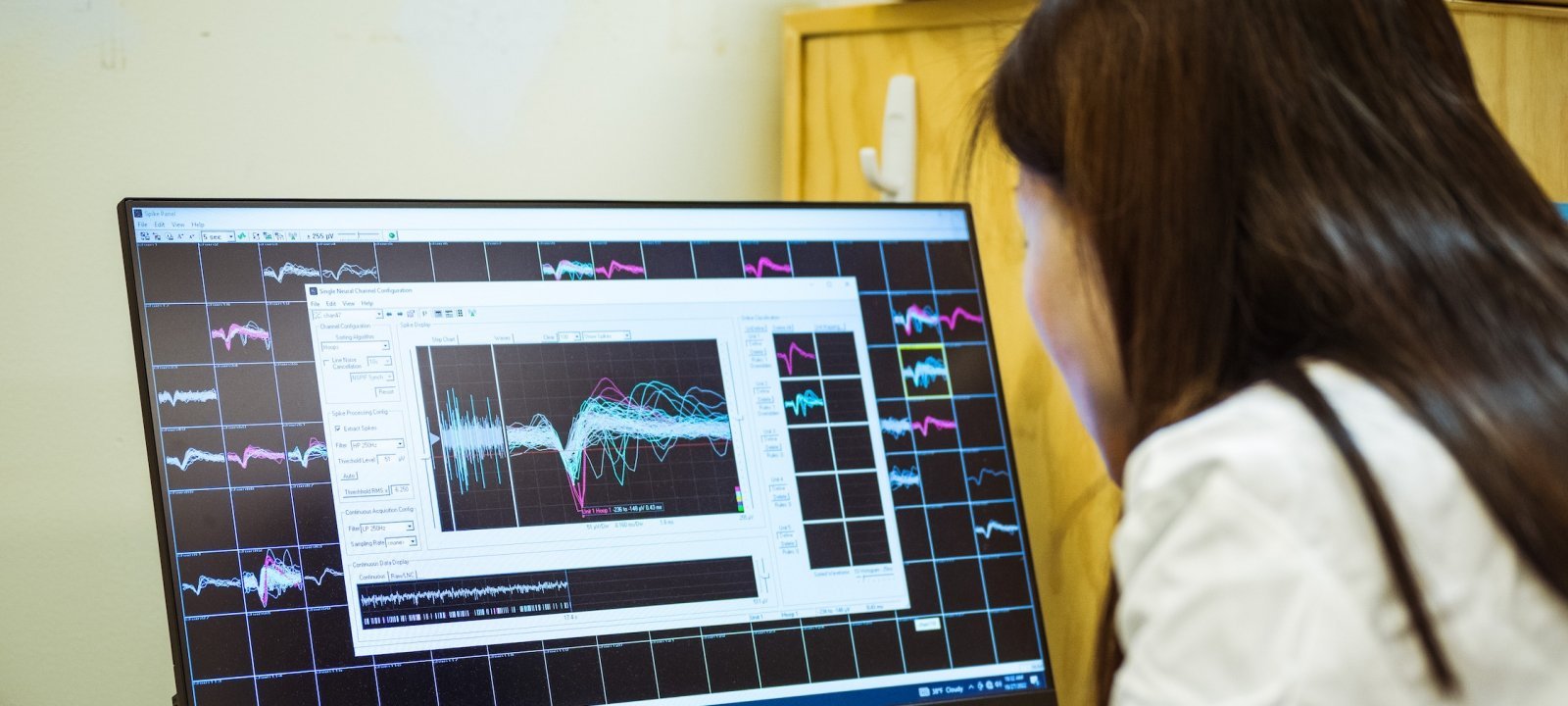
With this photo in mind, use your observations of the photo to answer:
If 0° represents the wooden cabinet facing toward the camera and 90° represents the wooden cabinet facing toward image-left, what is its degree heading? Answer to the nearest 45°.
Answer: approximately 0°

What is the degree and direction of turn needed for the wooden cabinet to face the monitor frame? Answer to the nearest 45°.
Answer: approximately 45° to its right

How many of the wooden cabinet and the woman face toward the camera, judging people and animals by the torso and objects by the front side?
1

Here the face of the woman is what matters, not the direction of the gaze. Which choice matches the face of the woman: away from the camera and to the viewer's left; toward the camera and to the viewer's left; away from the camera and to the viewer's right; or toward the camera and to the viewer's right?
away from the camera and to the viewer's left

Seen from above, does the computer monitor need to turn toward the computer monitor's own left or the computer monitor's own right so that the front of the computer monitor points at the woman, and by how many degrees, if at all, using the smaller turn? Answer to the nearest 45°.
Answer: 0° — it already faces them

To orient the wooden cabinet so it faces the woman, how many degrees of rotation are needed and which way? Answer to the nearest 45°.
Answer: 0° — it already faces them

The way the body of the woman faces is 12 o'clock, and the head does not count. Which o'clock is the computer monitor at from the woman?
The computer monitor is roughly at 11 o'clock from the woman.

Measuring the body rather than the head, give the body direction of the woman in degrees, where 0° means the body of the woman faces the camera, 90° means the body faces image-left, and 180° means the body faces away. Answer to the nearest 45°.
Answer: approximately 135°

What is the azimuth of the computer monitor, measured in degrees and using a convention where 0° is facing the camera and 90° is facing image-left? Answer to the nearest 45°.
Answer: approximately 315°
